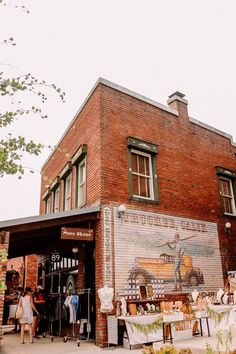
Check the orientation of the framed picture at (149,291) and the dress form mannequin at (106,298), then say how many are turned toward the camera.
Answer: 2

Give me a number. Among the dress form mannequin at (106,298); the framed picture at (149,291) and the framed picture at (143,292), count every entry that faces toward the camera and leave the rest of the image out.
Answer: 3

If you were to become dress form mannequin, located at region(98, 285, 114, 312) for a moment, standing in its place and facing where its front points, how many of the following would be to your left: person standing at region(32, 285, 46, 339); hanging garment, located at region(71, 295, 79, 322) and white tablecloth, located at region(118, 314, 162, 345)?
1

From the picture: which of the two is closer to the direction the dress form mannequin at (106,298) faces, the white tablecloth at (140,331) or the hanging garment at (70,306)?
the white tablecloth

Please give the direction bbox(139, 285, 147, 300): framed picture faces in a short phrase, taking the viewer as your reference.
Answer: facing the viewer

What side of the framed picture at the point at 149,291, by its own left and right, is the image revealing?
front

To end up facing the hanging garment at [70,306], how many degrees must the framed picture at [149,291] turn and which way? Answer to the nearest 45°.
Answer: approximately 90° to its right

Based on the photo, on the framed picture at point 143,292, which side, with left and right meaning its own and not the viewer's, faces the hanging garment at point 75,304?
right
